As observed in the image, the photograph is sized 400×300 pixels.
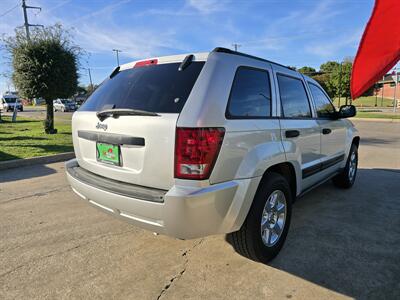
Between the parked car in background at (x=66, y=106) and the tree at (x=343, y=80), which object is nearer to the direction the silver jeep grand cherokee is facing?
the tree

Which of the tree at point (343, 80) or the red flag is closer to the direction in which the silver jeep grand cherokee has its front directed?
the tree

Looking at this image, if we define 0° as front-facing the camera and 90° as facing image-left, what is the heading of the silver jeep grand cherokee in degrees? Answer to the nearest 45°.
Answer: approximately 225°

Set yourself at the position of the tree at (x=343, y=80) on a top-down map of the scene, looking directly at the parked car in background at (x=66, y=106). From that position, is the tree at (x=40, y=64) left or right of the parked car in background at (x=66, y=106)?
left

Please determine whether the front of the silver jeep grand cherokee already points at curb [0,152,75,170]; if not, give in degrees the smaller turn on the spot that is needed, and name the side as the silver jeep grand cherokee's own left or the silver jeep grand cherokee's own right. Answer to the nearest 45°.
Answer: approximately 90° to the silver jeep grand cherokee's own left

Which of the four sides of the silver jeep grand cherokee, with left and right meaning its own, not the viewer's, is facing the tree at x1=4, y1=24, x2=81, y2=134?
left

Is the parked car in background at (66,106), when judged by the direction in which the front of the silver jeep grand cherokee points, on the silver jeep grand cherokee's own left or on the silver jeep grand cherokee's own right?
on the silver jeep grand cherokee's own left
